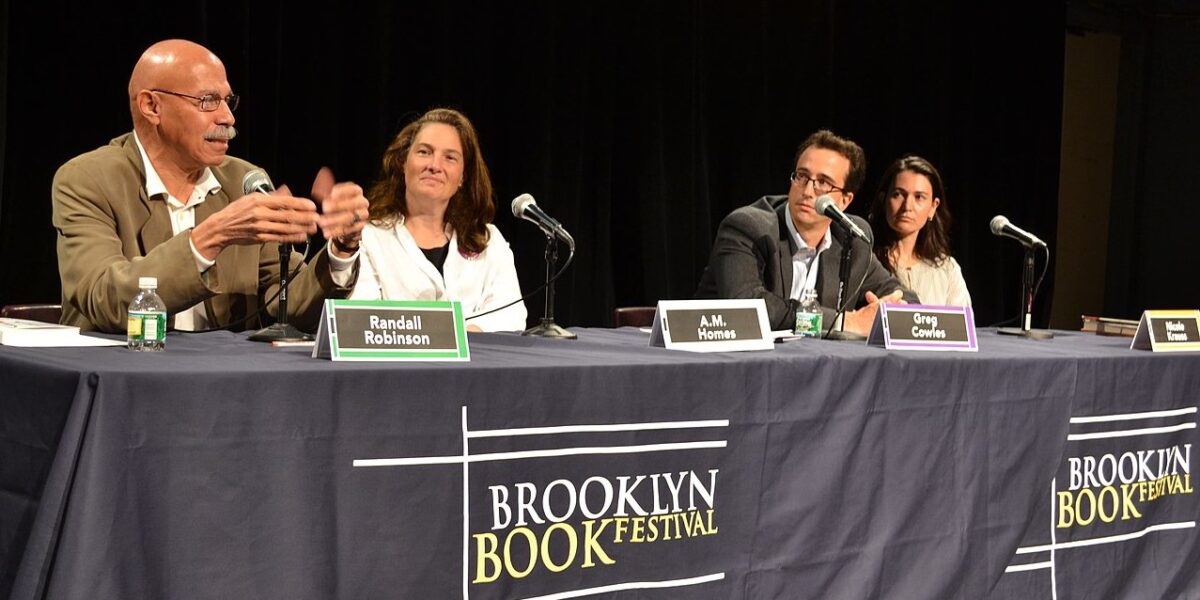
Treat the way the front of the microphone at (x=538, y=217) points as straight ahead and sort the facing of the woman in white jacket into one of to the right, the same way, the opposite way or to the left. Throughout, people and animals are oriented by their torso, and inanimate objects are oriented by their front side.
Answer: to the left

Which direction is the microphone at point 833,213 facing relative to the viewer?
to the viewer's left

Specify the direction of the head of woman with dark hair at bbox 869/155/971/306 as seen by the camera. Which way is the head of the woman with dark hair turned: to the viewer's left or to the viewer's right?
to the viewer's left

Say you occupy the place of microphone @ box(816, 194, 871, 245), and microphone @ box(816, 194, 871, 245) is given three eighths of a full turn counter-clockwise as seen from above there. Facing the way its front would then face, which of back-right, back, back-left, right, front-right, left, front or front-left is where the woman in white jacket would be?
back-right

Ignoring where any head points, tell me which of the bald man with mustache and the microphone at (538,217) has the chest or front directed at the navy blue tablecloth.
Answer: the bald man with mustache

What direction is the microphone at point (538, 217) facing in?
to the viewer's left

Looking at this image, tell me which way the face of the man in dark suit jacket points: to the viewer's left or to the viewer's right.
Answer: to the viewer's left

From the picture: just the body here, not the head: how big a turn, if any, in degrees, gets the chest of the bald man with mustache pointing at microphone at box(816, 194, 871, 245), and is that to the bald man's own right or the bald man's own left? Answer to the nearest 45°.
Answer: approximately 45° to the bald man's own left

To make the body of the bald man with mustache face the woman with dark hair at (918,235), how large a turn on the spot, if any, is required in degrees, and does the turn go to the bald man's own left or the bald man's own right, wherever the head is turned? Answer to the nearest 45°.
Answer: approximately 45° to the bald man's own left

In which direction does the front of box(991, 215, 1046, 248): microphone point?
to the viewer's left

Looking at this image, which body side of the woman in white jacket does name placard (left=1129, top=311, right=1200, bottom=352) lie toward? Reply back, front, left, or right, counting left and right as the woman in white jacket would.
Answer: left

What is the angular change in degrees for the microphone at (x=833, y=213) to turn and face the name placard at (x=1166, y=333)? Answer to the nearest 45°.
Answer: approximately 180°

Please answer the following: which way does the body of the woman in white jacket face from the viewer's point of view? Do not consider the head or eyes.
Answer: toward the camera
